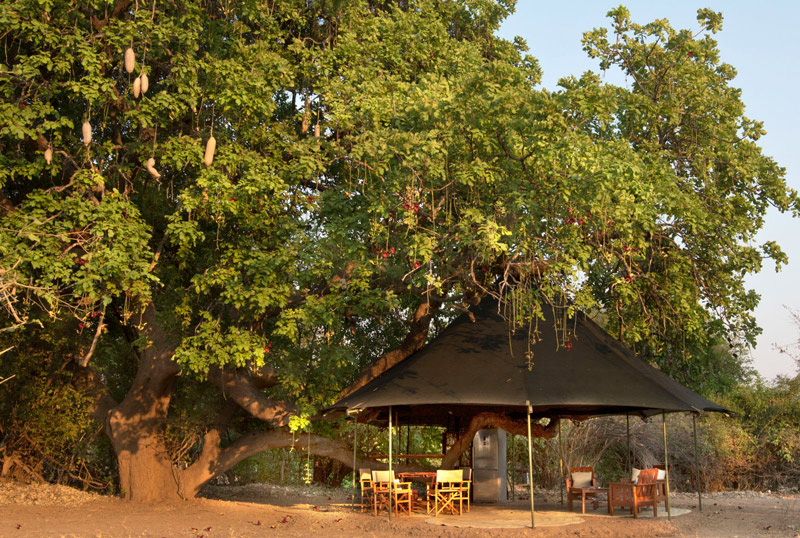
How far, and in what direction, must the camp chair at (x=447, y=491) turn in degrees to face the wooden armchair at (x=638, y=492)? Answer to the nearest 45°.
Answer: approximately 135° to its right

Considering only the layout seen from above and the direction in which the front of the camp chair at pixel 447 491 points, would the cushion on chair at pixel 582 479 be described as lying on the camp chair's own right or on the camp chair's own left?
on the camp chair's own right

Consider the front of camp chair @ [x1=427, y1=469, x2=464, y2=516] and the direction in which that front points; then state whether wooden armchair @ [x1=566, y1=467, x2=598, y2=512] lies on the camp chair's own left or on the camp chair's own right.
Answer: on the camp chair's own right

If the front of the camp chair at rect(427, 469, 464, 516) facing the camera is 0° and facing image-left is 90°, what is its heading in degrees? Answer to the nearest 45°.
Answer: approximately 135°
